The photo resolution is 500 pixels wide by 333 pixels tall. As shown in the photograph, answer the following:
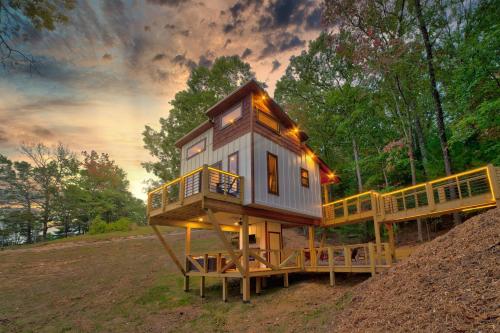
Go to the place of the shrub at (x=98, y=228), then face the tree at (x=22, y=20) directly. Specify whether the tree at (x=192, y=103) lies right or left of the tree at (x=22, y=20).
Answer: left

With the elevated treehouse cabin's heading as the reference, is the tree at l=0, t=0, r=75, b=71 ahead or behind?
ahead

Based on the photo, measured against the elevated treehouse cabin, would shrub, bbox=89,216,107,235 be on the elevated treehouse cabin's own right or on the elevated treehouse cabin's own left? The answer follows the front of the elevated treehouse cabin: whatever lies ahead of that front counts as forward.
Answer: on the elevated treehouse cabin's own right

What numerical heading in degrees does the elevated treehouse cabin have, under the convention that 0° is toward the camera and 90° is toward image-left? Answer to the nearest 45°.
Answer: approximately 45°

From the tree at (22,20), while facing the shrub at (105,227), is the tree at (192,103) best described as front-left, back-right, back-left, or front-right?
front-right

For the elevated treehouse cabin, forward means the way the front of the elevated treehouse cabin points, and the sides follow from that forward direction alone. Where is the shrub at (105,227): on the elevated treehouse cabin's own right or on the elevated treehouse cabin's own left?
on the elevated treehouse cabin's own right

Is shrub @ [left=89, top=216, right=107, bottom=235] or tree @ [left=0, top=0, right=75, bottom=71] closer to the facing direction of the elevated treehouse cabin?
the tree

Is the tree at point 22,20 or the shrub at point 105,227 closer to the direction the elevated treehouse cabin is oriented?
the tree

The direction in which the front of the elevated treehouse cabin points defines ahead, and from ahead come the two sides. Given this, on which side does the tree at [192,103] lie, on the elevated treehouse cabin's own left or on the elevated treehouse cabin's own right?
on the elevated treehouse cabin's own right
